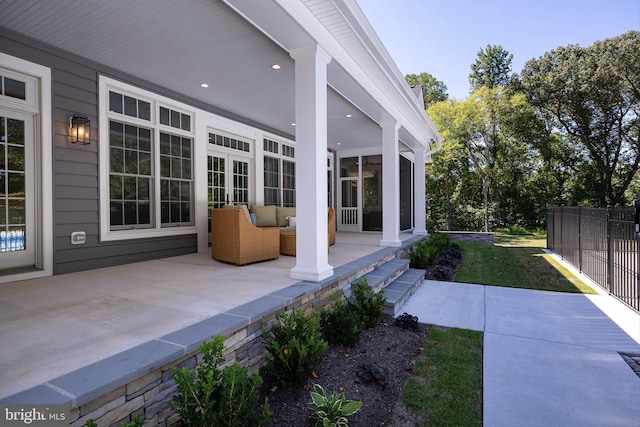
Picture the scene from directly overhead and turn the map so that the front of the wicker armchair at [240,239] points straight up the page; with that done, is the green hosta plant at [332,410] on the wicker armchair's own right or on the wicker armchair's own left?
on the wicker armchair's own right

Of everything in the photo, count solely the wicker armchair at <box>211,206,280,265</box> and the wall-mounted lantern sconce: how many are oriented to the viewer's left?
0

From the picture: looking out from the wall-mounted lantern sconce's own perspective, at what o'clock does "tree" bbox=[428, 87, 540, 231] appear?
The tree is roughly at 10 o'clock from the wall-mounted lantern sconce.

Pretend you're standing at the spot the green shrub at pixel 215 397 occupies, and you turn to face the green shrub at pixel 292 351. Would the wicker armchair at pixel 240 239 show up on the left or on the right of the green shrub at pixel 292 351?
left

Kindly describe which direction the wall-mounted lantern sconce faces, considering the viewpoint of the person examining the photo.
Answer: facing the viewer and to the right of the viewer

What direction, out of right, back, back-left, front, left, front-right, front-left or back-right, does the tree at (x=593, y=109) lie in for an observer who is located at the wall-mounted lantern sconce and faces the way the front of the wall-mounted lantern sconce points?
front-left

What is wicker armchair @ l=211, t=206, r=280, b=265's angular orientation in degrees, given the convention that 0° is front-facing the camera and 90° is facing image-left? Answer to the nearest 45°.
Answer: approximately 225°

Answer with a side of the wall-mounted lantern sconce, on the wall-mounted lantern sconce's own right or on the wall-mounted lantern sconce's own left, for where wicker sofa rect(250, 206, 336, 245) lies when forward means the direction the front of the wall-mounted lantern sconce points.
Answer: on the wall-mounted lantern sconce's own left
